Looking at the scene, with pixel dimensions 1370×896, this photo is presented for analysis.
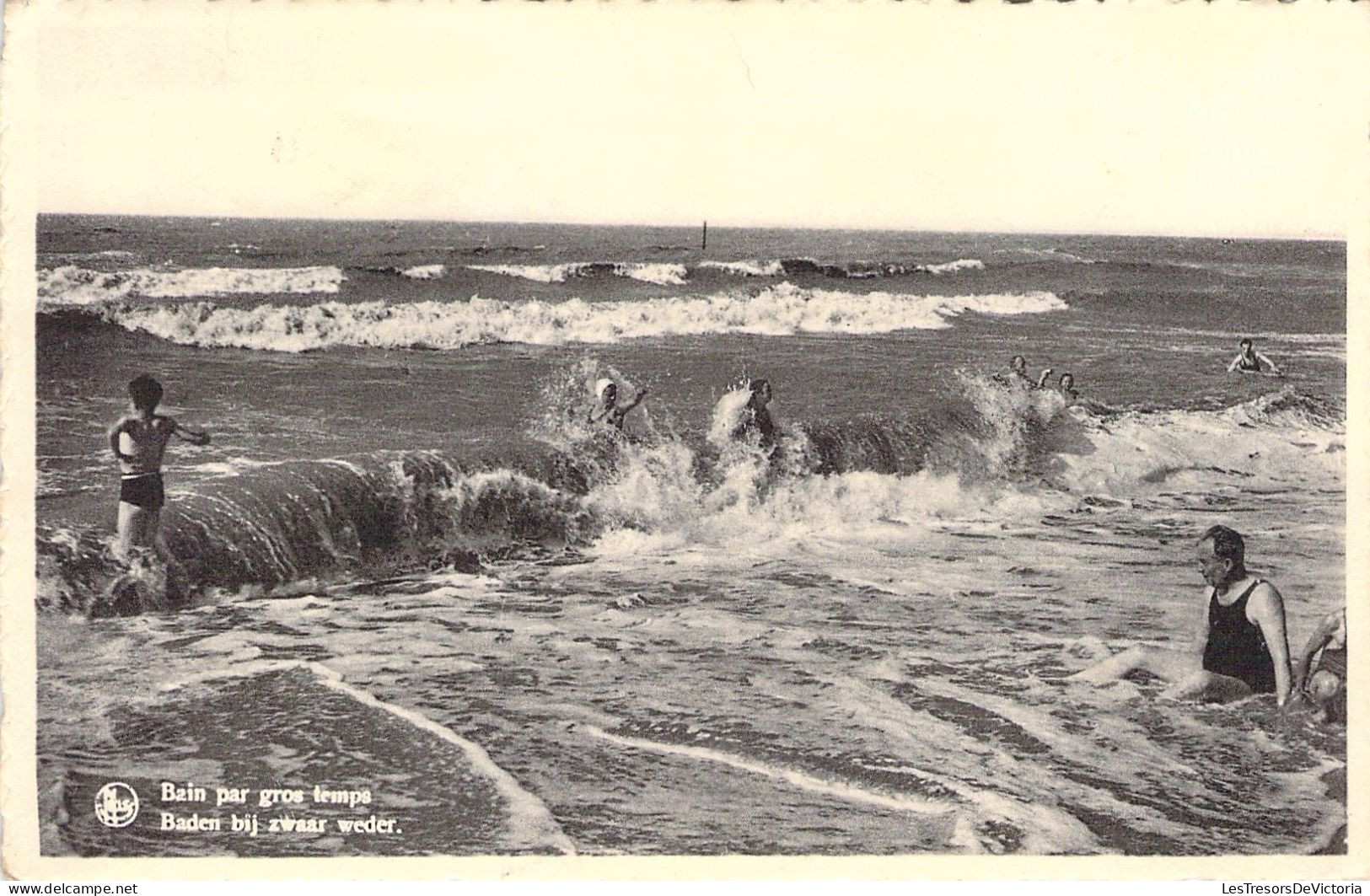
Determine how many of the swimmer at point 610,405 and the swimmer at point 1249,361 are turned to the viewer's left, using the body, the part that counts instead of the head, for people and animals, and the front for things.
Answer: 0

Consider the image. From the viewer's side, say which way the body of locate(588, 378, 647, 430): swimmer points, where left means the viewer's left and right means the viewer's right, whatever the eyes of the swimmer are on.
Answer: facing the viewer and to the right of the viewer

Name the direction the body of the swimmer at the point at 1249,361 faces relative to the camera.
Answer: toward the camera

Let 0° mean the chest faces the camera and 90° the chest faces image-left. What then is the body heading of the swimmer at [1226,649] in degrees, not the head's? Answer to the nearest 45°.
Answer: approximately 45°
